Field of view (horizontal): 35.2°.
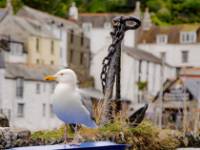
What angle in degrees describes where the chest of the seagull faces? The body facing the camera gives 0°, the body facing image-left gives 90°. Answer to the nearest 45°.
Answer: approximately 45°

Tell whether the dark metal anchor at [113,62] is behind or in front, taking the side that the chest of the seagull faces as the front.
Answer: behind
